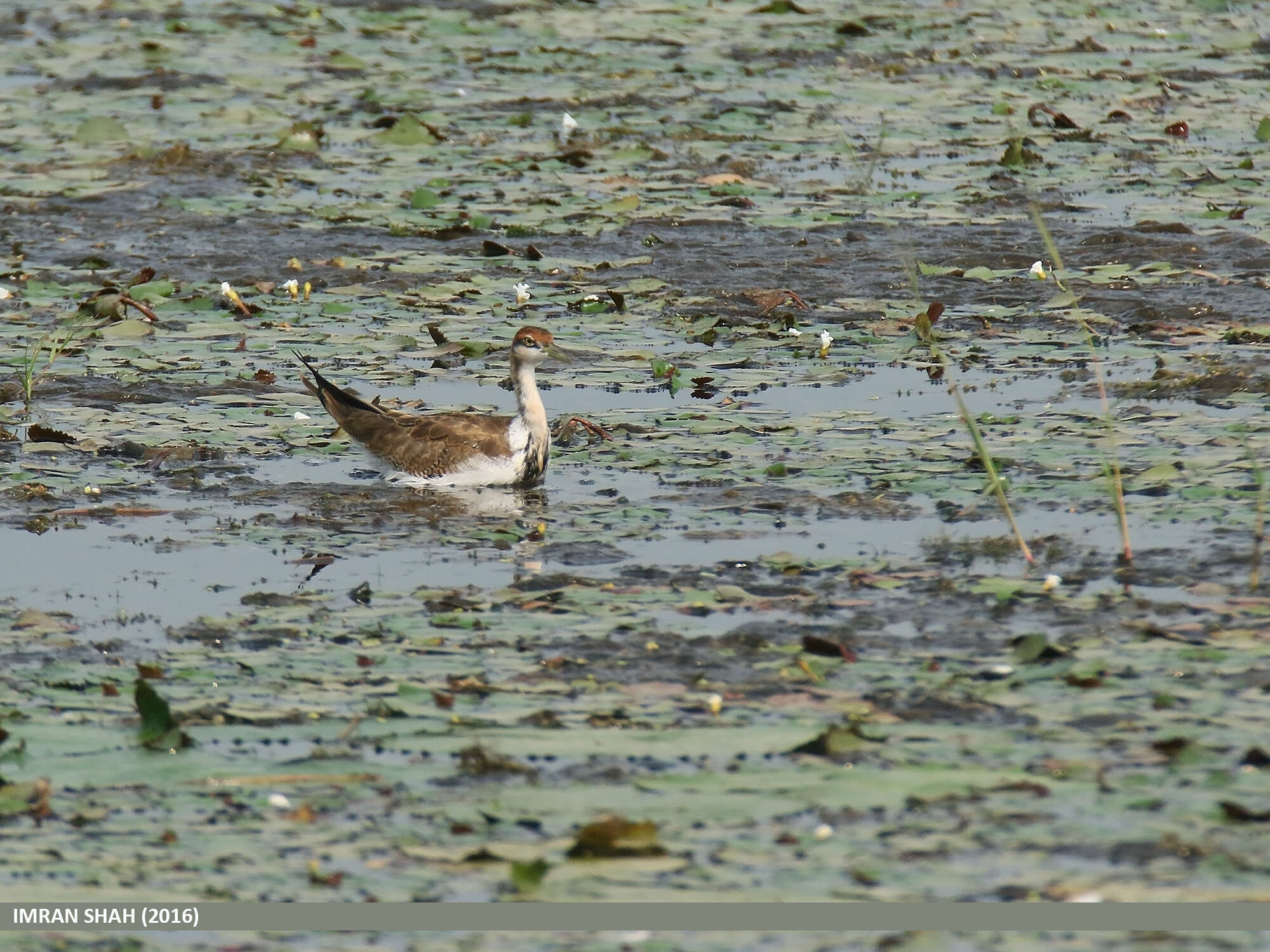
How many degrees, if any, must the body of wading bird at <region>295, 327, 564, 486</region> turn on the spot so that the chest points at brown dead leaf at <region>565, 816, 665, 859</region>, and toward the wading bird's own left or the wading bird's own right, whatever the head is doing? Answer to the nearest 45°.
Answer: approximately 90° to the wading bird's own right

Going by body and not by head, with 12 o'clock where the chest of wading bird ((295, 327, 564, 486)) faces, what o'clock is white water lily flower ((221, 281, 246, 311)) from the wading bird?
The white water lily flower is roughly at 8 o'clock from the wading bird.

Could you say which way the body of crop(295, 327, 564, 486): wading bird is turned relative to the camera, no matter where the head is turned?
to the viewer's right

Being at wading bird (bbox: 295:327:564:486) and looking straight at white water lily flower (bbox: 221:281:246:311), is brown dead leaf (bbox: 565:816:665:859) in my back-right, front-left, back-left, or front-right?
back-left
